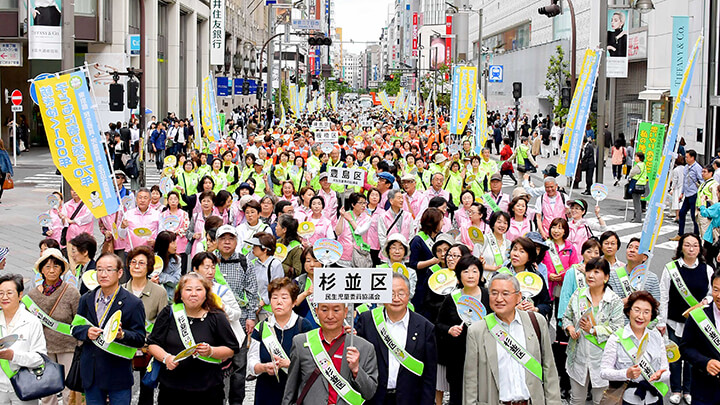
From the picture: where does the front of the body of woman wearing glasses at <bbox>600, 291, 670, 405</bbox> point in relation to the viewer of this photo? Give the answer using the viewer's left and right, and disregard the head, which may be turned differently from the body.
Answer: facing the viewer

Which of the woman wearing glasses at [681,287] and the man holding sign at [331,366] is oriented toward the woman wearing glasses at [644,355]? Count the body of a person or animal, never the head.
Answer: the woman wearing glasses at [681,287]

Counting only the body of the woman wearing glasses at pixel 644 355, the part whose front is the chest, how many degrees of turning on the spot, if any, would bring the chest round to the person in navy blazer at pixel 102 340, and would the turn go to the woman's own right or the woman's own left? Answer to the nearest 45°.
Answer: approximately 90° to the woman's own right

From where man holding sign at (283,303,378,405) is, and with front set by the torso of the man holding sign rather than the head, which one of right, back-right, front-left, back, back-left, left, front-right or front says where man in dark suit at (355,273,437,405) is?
back-left

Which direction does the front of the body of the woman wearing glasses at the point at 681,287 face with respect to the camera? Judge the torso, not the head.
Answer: toward the camera

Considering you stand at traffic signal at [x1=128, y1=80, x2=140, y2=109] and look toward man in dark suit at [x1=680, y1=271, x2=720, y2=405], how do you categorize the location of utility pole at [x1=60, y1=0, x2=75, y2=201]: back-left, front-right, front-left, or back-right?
front-right

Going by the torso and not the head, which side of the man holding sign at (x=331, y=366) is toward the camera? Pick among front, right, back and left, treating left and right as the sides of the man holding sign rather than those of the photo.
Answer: front

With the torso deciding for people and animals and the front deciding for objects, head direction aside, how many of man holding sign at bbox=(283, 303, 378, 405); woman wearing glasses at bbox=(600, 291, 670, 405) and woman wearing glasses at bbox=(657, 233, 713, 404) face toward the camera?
3

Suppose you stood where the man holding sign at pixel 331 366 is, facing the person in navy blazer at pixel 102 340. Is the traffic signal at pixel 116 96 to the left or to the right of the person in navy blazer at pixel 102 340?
right

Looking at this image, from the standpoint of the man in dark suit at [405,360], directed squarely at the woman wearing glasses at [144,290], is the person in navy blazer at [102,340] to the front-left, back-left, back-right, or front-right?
front-left

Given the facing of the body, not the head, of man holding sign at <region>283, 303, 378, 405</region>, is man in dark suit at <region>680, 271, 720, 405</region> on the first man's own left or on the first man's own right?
on the first man's own left

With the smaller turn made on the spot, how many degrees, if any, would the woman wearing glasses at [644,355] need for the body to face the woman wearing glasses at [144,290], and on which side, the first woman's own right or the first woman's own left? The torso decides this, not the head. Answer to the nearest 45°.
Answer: approximately 90° to the first woman's own right

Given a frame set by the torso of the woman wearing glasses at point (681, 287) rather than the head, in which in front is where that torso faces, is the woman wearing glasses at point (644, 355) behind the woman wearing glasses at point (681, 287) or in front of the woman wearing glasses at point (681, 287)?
in front
